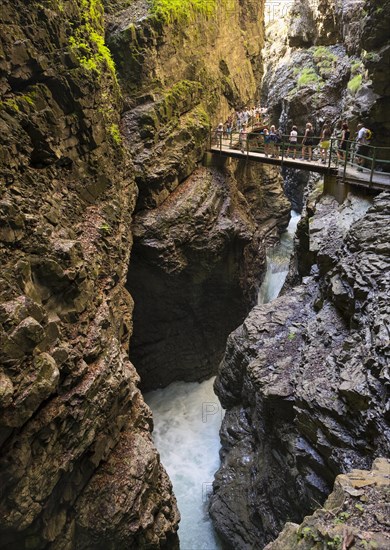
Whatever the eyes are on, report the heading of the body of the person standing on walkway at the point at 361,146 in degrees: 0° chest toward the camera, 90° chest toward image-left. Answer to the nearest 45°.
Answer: approximately 90°

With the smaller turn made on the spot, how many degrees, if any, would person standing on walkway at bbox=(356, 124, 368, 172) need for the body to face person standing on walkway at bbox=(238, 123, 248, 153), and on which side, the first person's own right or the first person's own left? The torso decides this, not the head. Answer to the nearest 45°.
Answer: approximately 45° to the first person's own right

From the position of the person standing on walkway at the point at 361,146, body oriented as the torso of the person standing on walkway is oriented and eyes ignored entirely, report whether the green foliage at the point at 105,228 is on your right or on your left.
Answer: on your left

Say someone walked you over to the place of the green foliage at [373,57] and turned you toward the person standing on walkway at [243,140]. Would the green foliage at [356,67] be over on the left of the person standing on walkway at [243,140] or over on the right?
right

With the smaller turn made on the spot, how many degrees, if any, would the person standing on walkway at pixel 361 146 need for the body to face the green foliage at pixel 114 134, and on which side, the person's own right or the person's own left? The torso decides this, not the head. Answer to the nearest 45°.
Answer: approximately 45° to the person's own left

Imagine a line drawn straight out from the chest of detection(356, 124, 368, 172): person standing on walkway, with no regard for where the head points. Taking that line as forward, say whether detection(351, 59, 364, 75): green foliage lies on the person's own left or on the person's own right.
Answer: on the person's own right
